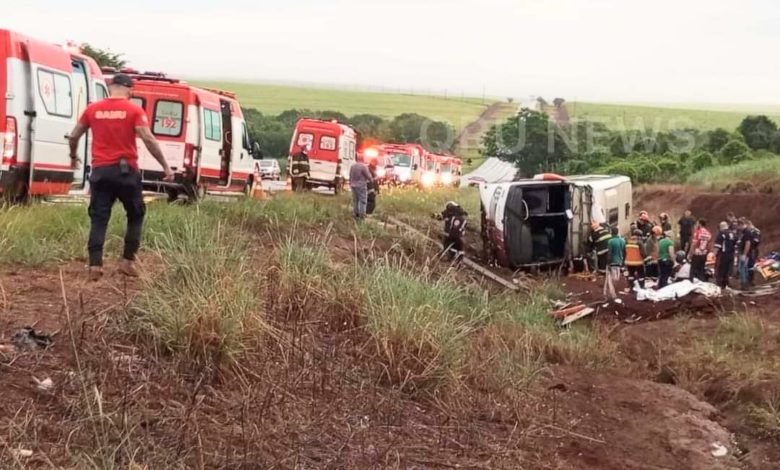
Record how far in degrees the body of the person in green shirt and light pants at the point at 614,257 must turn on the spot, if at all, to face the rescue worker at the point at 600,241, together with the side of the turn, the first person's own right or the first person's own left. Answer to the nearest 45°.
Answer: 0° — they already face them

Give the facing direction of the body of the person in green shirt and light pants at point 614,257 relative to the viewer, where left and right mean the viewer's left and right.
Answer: facing away from the viewer

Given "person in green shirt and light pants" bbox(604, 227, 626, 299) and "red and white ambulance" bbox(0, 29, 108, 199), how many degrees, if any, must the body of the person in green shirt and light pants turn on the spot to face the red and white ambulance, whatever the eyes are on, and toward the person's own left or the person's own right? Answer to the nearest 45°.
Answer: approximately 135° to the person's own left

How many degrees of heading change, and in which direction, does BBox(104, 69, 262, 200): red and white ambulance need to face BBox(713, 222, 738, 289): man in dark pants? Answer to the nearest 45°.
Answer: approximately 45° to its right

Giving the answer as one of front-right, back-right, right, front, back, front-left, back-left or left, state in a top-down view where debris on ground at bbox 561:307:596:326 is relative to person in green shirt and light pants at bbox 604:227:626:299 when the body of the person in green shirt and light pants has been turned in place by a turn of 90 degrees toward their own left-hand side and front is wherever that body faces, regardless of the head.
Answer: left

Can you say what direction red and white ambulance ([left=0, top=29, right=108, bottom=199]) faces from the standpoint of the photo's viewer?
facing away from the viewer and to the right of the viewer

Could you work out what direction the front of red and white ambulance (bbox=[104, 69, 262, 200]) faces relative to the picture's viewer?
facing away from the viewer and to the right of the viewer
